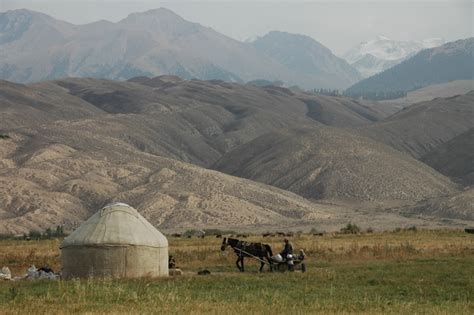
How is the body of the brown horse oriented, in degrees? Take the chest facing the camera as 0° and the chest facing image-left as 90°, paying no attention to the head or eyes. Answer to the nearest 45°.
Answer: approximately 90°

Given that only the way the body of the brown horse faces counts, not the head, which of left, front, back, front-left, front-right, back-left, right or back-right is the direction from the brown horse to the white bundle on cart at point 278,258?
back-left
